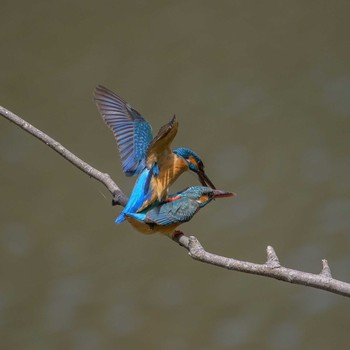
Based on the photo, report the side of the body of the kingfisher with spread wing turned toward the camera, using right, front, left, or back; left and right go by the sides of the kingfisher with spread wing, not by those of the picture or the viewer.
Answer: right

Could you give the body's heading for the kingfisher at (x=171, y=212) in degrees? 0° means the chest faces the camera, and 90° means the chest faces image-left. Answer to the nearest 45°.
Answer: approximately 270°
